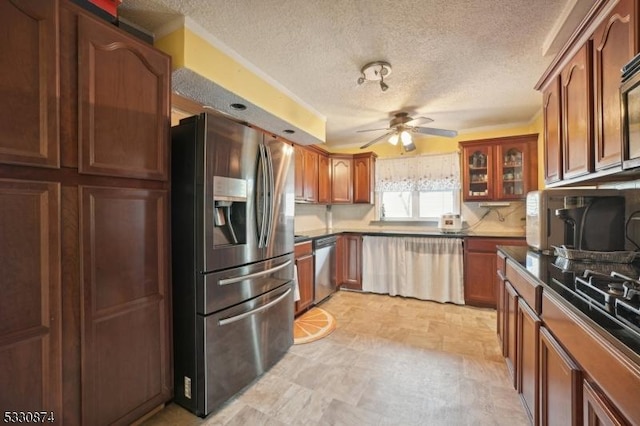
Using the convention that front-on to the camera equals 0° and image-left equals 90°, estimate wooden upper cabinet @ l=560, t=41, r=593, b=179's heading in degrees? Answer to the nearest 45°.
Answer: approximately 45°

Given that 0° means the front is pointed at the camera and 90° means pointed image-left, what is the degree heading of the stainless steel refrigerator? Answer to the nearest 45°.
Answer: approximately 315°

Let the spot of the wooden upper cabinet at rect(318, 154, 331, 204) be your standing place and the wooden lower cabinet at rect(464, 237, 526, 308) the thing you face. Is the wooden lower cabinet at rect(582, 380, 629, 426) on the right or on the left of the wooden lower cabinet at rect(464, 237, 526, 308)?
right

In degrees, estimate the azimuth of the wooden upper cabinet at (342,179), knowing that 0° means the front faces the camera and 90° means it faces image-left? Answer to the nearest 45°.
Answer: approximately 0°

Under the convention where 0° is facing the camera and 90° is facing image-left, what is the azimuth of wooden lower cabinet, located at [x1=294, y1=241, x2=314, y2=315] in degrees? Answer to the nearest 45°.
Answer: approximately 315°

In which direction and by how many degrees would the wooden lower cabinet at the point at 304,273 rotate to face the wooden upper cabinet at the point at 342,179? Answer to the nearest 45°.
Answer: approximately 90° to its left

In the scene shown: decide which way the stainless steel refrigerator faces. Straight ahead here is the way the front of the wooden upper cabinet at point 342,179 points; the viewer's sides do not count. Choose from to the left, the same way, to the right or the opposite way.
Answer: to the left

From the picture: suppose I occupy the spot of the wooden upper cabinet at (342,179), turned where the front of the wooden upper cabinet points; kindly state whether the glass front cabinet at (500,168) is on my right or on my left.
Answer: on my left
